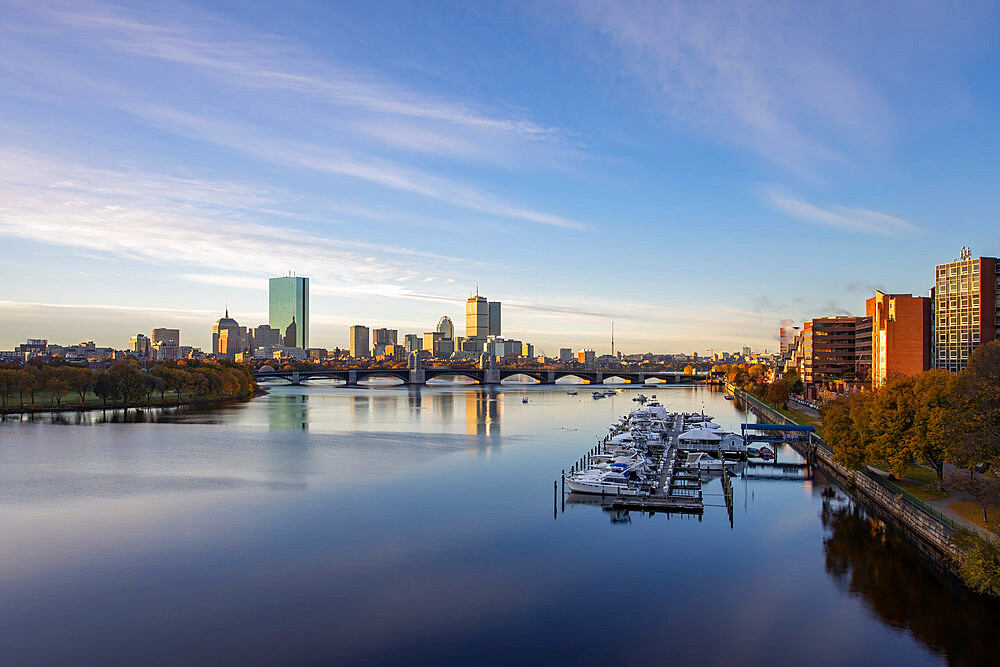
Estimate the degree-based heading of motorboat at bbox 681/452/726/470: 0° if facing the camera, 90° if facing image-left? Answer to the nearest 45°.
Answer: approximately 270°

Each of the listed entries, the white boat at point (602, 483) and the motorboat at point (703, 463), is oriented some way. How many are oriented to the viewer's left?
1

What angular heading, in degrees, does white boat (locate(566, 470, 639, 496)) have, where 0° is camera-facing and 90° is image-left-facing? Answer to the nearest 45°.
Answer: approximately 90°

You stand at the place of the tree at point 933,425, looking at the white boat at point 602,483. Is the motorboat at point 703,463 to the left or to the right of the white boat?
right

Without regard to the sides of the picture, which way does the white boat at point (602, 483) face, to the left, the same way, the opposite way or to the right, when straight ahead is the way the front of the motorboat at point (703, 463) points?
the opposite way

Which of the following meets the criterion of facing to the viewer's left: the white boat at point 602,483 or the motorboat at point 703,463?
the white boat

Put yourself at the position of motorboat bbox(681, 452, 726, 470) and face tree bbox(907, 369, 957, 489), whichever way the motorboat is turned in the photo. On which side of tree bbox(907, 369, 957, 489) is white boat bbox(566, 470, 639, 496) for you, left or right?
right
